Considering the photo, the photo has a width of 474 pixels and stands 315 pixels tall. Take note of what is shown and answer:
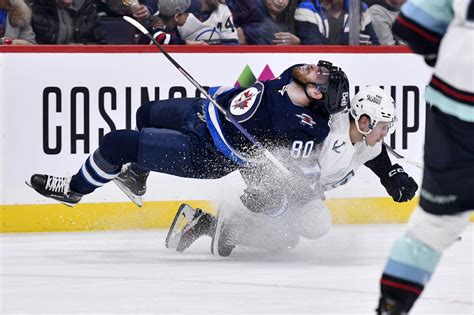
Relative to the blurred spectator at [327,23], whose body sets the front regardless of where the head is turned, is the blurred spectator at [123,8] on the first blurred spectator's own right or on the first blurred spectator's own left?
on the first blurred spectator's own right

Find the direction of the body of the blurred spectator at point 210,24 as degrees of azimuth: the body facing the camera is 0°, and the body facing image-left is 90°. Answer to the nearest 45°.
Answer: approximately 45°

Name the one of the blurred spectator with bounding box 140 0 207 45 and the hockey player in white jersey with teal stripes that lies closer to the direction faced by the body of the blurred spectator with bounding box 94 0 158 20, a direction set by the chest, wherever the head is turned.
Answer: the hockey player in white jersey with teal stripes

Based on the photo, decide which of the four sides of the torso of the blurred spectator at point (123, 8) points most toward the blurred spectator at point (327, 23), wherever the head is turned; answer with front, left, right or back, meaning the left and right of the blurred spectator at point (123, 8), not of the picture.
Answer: left
